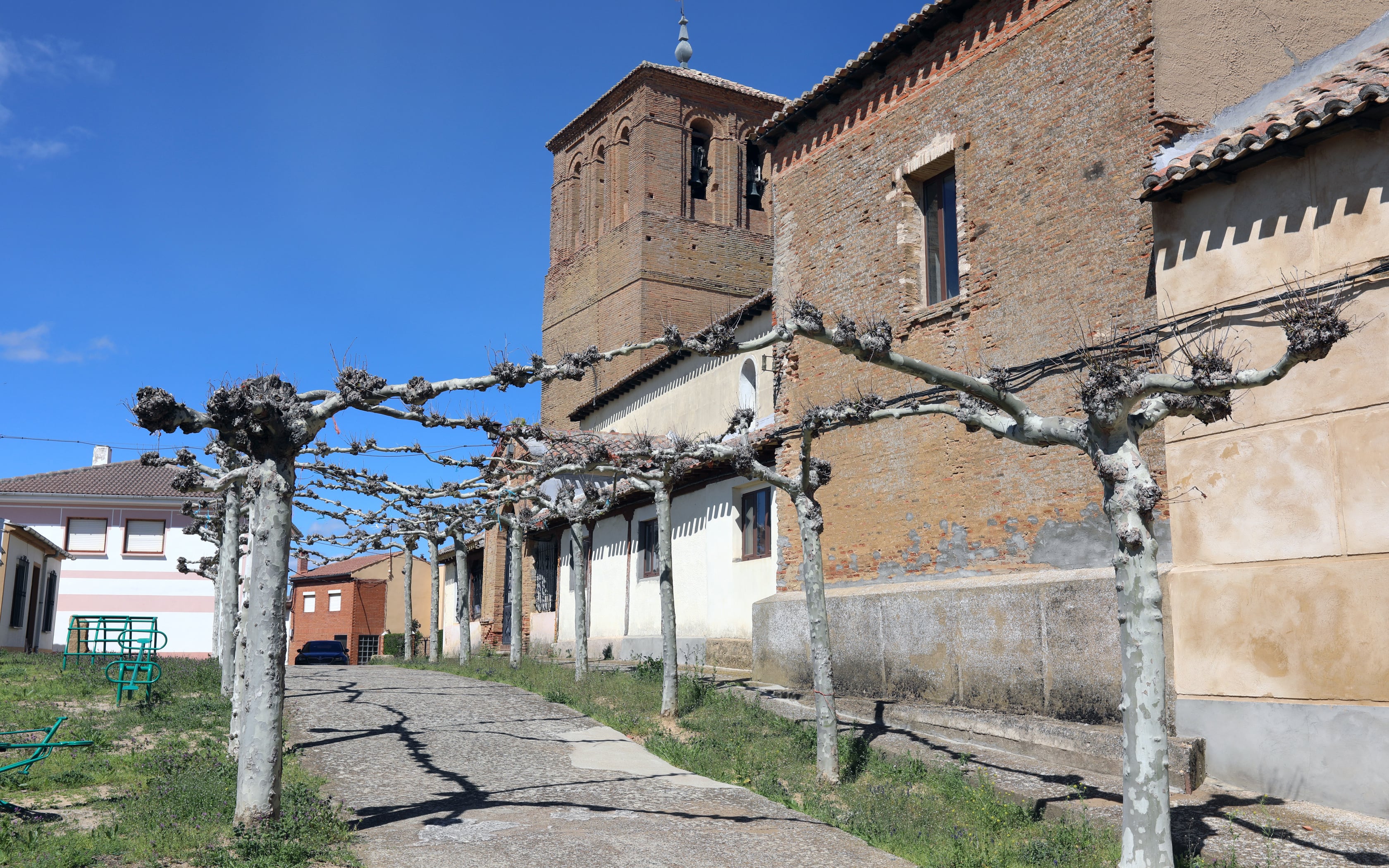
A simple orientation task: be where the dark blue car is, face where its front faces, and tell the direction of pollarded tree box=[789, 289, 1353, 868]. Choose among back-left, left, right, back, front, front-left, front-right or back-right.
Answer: front

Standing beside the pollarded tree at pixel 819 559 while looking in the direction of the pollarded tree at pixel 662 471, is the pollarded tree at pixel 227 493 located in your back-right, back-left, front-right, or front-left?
front-left

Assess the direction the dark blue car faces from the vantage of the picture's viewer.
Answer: facing the viewer

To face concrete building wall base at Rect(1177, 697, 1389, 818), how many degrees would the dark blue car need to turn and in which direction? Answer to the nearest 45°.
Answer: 0° — it already faces it

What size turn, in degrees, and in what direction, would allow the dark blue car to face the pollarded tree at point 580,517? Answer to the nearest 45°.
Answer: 0° — it already faces it

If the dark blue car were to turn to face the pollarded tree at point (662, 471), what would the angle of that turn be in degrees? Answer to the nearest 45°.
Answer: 0° — it already faces it

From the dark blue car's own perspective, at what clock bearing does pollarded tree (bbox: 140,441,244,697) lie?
The pollarded tree is roughly at 12 o'clock from the dark blue car.

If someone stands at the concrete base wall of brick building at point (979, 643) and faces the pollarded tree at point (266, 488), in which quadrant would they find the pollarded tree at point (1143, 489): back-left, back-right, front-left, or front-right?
front-left
